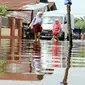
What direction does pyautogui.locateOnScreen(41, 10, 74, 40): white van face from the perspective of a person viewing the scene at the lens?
facing the viewer and to the left of the viewer
